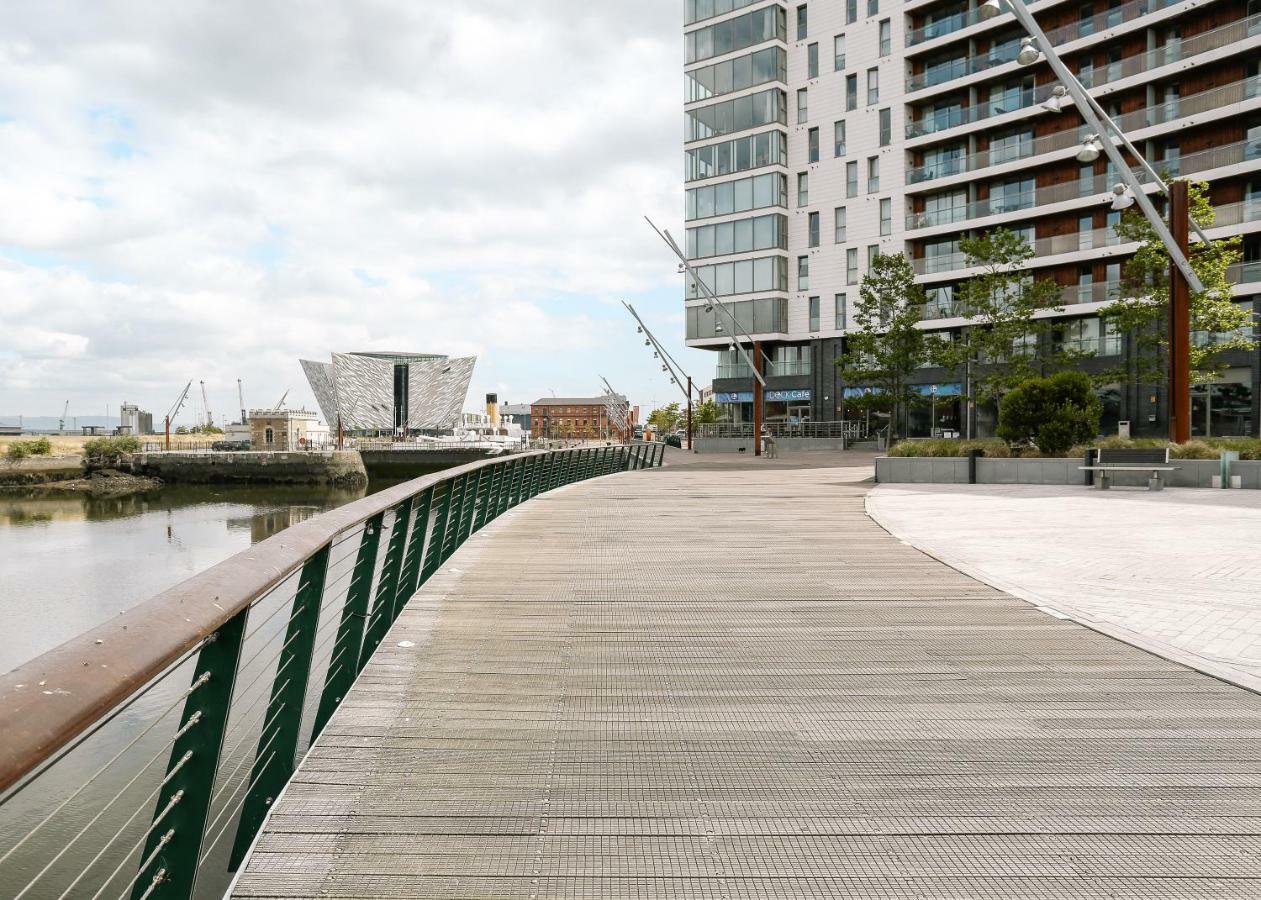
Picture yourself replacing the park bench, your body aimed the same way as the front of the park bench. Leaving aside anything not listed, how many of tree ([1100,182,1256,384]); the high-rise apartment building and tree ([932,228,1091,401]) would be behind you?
3

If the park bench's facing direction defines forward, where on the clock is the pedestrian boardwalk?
The pedestrian boardwalk is roughly at 12 o'clock from the park bench.

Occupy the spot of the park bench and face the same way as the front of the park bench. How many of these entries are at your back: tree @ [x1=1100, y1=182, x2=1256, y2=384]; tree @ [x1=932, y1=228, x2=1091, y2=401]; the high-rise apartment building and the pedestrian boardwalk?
3

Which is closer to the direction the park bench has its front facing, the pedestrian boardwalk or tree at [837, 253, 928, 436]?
the pedestrian boardwalk

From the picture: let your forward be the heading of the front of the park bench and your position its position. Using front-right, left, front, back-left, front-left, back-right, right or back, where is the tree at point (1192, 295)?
back

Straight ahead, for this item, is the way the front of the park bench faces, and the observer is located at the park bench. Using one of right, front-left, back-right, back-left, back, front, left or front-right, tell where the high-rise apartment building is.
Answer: back

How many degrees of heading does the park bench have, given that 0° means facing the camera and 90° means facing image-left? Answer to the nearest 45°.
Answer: approximately 0°

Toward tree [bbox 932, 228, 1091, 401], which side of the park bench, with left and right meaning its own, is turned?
back
